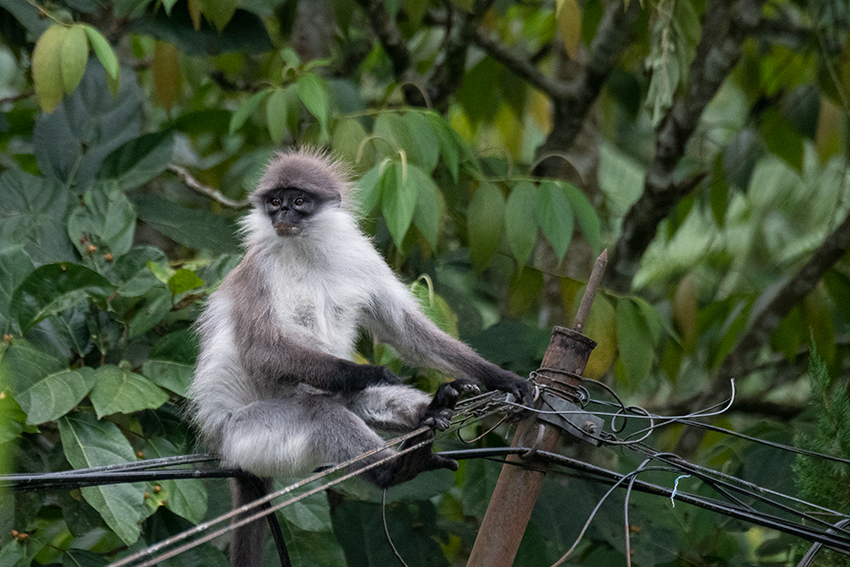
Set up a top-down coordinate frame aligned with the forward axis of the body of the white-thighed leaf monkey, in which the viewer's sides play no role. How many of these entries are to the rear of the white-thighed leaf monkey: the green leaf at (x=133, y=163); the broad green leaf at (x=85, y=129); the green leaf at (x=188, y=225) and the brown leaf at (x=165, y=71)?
4

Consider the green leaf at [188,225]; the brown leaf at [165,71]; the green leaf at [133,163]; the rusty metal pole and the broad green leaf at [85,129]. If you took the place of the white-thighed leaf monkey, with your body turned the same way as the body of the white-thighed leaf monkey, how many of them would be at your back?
4

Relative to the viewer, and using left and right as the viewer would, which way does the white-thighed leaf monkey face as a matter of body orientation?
facing the viewer and to the right of the viewer

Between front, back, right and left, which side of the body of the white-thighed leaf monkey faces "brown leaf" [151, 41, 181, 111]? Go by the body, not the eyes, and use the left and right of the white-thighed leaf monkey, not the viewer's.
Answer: back

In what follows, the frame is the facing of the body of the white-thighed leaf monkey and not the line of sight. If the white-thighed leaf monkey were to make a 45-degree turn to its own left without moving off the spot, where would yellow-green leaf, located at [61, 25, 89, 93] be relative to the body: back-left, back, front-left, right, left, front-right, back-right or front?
back

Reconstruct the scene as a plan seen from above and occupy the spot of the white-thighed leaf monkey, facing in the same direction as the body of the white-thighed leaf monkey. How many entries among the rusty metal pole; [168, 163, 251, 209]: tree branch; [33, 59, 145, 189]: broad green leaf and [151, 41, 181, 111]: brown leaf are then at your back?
3

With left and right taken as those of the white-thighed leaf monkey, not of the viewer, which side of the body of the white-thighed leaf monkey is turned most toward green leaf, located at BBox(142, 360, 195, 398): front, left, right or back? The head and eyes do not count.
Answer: back

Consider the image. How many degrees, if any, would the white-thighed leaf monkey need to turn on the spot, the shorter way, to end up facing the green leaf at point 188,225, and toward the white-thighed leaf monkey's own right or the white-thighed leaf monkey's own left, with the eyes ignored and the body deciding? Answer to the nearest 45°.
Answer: approximately 180°
